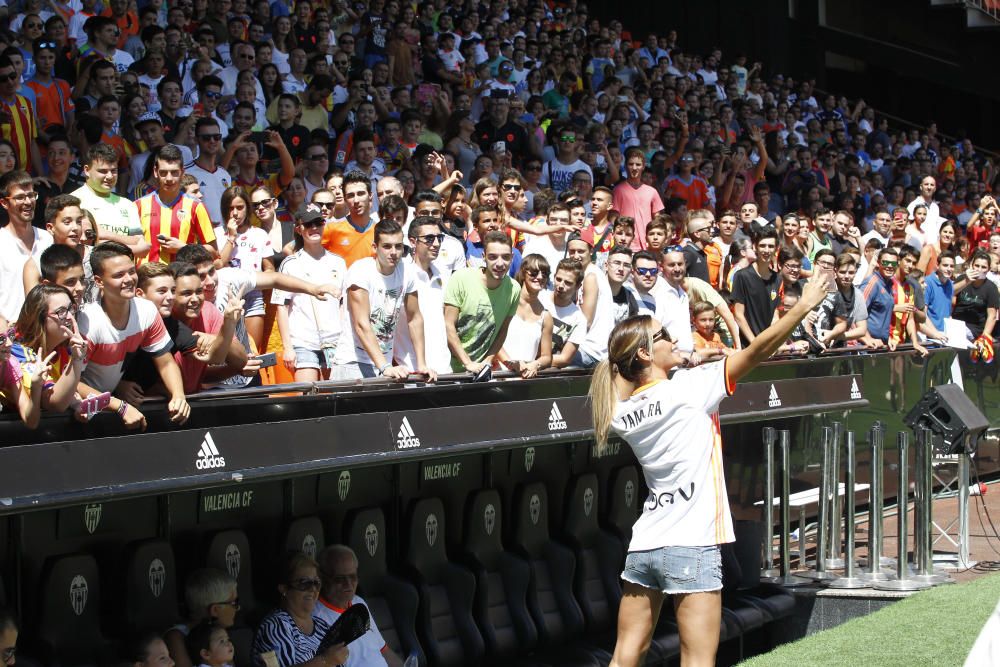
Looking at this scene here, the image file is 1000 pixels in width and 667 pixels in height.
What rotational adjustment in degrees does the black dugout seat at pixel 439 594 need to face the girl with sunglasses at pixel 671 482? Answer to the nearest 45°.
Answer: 0° — it already faces them

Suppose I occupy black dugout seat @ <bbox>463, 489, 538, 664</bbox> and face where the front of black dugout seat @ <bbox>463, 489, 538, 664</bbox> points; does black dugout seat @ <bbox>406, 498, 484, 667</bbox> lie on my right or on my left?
on my right

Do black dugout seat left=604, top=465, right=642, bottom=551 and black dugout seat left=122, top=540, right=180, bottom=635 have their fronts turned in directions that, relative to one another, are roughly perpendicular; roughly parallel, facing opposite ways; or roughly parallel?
roughly parallel

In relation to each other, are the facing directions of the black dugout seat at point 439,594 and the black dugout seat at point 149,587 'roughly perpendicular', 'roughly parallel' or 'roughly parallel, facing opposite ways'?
roughly parallel

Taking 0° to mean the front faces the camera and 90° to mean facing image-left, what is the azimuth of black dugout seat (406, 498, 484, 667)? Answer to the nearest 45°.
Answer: approximately 315°

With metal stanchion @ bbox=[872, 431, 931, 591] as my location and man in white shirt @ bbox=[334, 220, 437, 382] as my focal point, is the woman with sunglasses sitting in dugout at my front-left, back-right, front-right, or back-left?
front-left

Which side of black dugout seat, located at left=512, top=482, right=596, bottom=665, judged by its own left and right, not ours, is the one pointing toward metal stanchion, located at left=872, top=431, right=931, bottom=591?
left

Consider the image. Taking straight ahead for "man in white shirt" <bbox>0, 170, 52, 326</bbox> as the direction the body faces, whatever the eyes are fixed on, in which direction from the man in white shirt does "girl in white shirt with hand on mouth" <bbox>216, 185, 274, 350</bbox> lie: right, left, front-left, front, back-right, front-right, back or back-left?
left

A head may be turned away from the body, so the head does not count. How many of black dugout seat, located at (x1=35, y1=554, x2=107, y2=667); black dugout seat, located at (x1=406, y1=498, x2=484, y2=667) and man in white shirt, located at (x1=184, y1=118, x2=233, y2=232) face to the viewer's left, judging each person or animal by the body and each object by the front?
0

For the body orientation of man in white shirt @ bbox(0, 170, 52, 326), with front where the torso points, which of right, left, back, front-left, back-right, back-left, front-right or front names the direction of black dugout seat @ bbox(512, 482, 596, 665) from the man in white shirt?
front-left

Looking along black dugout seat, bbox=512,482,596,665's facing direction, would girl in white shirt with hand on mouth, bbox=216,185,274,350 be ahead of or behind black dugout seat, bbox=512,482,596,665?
behind

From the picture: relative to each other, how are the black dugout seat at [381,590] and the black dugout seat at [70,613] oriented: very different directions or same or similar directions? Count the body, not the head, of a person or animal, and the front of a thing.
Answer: same or similar directions

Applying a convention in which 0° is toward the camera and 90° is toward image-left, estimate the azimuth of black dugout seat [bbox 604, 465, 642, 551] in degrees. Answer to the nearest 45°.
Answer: approximately 315°

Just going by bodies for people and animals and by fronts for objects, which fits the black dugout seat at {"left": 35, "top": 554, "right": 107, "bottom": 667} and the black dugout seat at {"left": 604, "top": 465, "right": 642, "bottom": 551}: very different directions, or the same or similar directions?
same or similar directions
